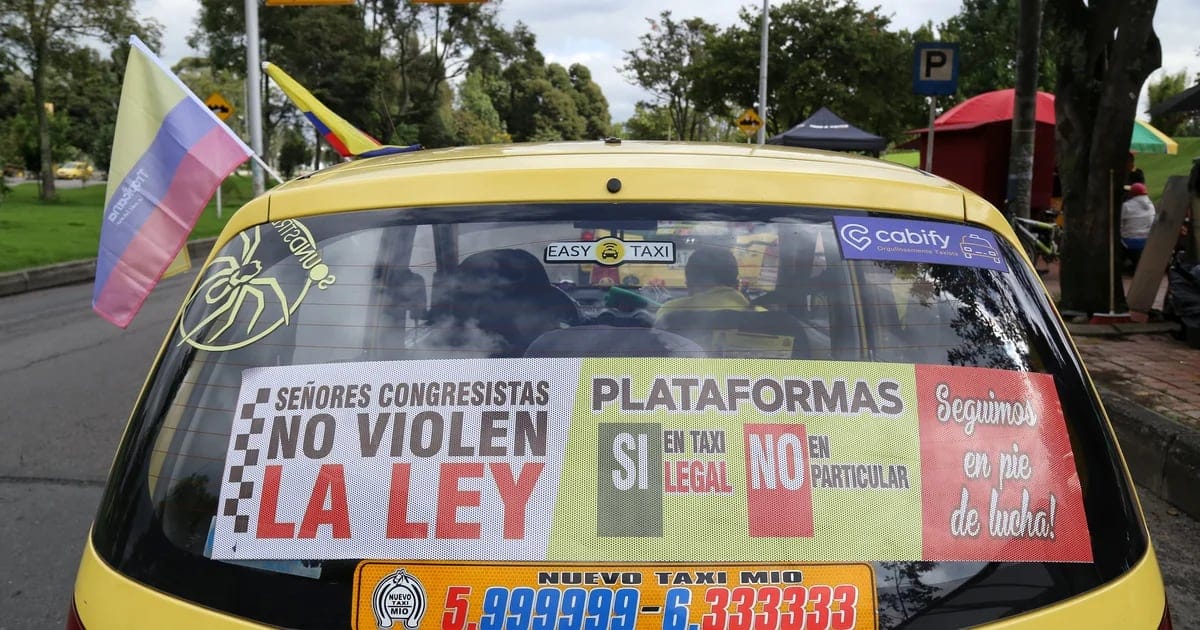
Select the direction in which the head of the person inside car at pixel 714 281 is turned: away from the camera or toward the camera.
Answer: away from the camera

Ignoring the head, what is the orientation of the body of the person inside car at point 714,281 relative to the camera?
away from the camera

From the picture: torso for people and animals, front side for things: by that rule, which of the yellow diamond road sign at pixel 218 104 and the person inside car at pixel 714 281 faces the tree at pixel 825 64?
the person inside car

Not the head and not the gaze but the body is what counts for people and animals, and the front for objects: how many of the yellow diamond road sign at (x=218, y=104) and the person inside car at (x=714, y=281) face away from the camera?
1

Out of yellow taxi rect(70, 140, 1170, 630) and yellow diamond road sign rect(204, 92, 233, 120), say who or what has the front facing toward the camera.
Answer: the yellow diamond road sign

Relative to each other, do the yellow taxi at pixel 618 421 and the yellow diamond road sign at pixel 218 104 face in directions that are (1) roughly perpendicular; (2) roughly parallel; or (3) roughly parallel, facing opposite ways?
roughly parallel, facing opposite ways

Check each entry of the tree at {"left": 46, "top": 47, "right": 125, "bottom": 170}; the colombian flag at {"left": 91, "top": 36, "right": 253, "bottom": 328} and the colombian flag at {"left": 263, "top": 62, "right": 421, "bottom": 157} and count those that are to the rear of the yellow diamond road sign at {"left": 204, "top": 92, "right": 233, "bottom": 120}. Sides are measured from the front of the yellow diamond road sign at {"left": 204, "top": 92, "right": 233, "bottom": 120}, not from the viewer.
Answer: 1

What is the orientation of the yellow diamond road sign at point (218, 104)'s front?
toward the camera

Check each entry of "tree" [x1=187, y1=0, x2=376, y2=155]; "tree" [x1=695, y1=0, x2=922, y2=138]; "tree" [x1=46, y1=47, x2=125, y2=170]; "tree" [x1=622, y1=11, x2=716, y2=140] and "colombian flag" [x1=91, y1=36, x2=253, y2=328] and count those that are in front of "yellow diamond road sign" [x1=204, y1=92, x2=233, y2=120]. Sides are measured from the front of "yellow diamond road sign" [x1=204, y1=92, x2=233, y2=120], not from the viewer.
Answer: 1

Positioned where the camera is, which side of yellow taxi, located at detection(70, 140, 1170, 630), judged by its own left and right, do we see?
back

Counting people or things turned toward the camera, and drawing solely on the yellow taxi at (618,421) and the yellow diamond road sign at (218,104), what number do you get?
1

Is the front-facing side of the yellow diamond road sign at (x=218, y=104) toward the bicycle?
no

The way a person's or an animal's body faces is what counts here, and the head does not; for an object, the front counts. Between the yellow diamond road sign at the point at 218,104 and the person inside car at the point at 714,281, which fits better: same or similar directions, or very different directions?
very different directions

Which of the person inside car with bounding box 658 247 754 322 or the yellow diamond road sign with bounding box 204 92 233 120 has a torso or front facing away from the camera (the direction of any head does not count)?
the person inside car
